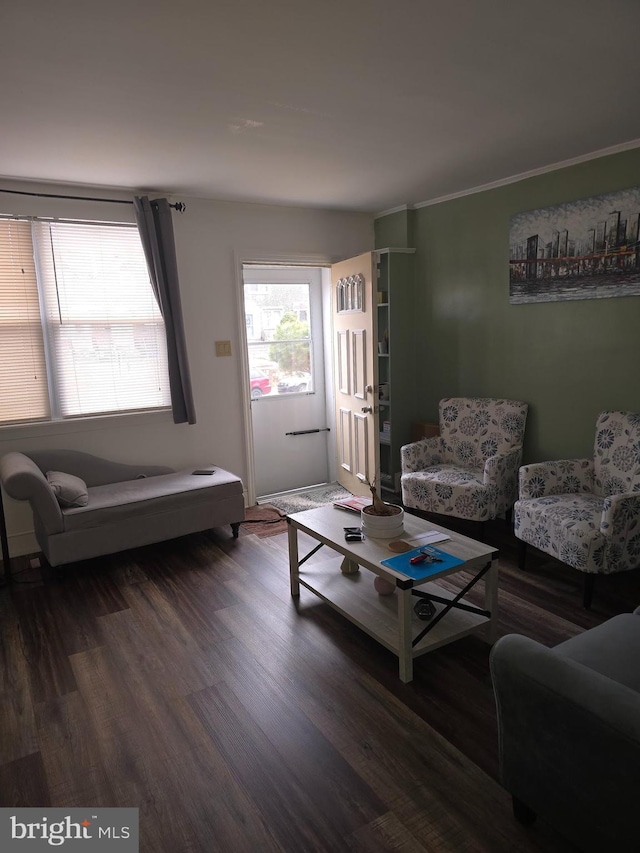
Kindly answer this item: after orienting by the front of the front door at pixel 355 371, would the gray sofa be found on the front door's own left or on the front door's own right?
on the front door's own left

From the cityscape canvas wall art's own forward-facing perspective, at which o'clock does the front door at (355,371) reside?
The front door is roughly at 2 o'clock from the cityscape canvas wall art.

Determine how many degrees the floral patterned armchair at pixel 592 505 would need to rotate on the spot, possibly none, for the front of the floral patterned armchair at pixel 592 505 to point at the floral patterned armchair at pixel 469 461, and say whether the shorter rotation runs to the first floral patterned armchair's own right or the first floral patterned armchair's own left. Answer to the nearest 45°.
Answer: approximately 90° to the first floral patterned armchair's own right

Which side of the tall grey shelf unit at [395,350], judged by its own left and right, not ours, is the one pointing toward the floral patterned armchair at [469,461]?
left

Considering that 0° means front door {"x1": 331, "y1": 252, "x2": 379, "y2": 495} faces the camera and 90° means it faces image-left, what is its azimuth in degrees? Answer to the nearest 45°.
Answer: approximately 45°

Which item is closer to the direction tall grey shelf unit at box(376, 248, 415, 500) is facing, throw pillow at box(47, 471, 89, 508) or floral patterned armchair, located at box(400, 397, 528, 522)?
the throw pillow
